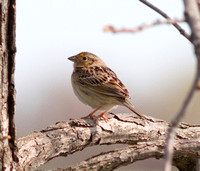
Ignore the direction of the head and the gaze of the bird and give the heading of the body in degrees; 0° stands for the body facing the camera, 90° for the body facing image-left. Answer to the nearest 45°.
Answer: approximately 90°

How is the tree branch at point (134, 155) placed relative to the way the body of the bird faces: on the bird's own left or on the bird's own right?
on the bird's own left
